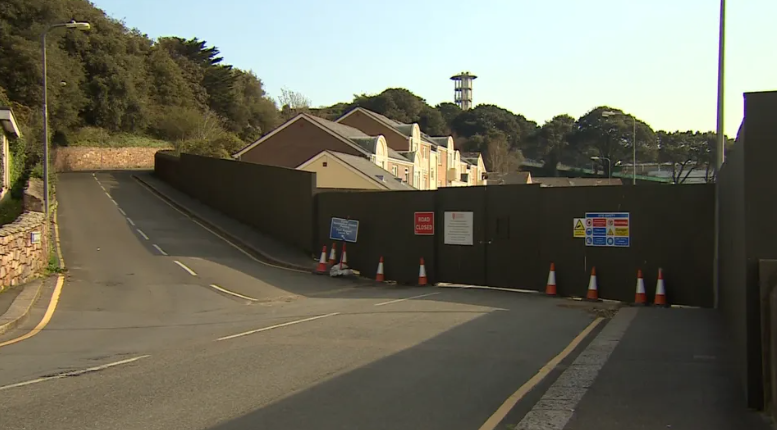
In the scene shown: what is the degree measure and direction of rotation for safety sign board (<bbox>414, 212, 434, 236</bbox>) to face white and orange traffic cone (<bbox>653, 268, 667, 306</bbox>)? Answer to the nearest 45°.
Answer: approximately 45° to its left

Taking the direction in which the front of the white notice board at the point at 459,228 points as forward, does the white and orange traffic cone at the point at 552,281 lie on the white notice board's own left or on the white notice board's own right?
on the white notice board's own left

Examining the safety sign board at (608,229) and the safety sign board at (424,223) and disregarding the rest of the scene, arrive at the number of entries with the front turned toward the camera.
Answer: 2

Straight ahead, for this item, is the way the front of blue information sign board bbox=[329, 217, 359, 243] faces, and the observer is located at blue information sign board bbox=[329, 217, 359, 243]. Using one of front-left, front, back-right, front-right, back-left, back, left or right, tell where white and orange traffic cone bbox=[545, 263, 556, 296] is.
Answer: front-left

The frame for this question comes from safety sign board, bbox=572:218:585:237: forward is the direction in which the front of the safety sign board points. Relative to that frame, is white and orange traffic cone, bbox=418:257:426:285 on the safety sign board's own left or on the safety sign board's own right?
on the safety sign board's own right

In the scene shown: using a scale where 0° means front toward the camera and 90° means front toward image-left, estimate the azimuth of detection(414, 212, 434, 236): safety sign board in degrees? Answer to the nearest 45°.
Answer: approximately 0°

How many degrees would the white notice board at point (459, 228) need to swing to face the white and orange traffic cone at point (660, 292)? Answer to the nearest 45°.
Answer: approximately 45° to its left

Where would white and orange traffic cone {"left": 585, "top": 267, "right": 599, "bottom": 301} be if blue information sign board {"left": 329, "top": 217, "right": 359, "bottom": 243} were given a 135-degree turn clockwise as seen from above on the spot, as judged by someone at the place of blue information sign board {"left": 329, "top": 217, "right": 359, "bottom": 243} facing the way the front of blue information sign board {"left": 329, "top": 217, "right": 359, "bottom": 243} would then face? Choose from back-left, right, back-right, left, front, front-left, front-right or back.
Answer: back

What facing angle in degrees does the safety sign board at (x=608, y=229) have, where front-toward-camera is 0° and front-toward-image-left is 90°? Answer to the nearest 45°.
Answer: approximately 0°
